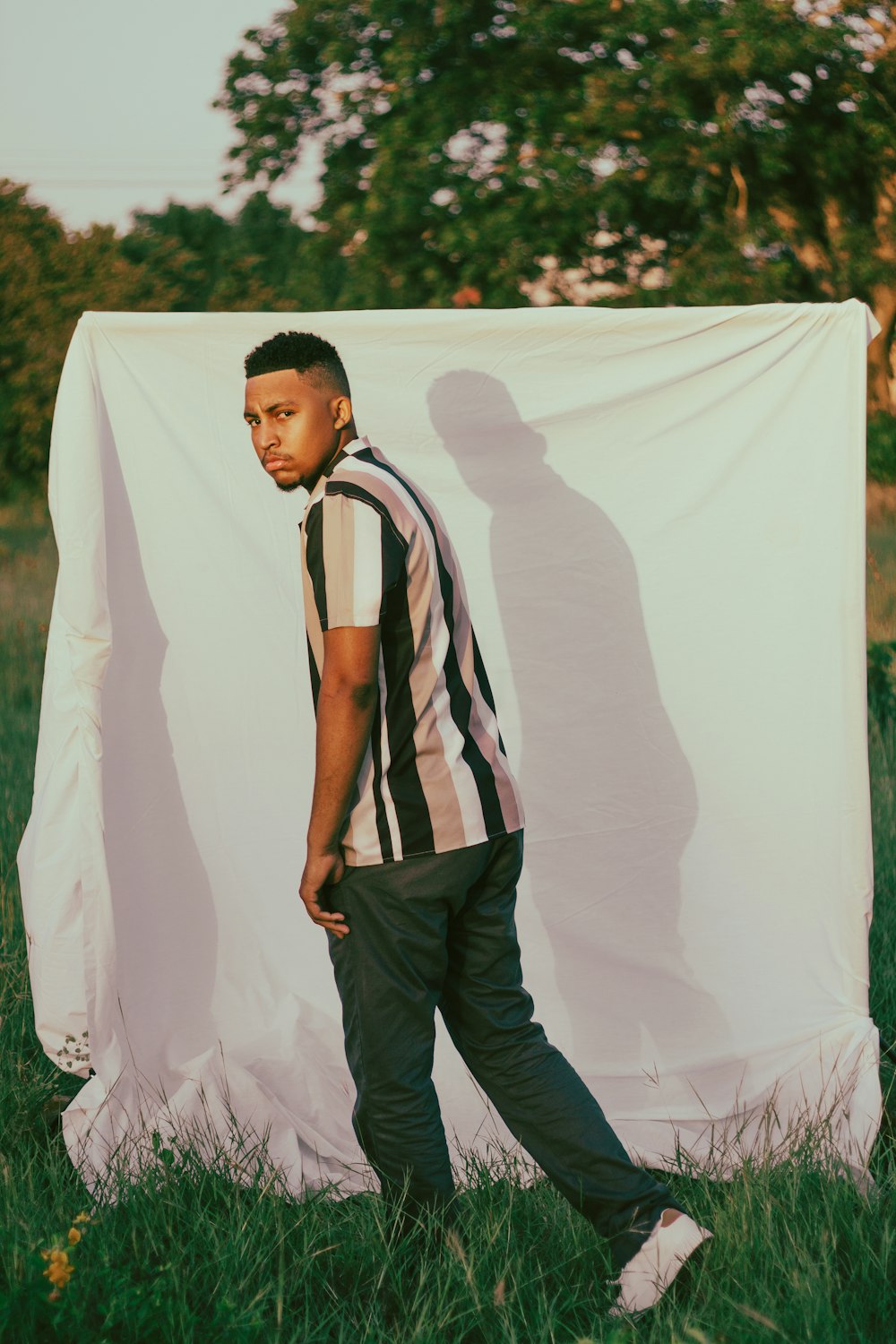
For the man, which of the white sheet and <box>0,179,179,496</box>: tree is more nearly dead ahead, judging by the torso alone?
the tree

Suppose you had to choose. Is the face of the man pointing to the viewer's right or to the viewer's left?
to the viewer's left

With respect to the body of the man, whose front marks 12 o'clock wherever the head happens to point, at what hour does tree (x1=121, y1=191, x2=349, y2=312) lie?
The tree is roughly at 1 o'clock from the man.

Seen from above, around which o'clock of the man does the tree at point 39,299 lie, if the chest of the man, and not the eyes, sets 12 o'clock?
The tree is roughly at 1 o'clock from the man.

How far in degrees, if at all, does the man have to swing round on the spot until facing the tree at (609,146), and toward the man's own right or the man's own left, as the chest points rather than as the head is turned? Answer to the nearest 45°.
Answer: approximately 45° to the man's own right

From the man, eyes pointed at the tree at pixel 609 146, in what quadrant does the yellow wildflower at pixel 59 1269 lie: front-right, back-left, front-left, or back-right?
back-left
